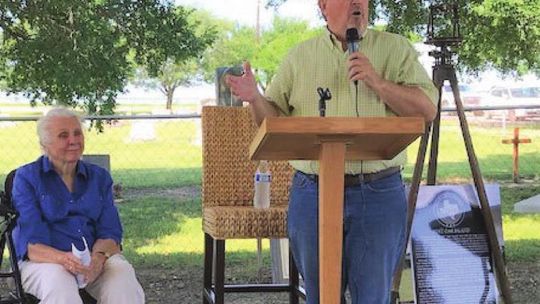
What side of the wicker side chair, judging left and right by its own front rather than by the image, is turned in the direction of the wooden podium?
front

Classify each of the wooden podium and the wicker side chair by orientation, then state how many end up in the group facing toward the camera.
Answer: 2

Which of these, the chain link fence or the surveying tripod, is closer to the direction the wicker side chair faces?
the surveying tripod

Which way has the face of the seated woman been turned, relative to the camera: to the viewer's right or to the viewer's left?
to the viewer's right

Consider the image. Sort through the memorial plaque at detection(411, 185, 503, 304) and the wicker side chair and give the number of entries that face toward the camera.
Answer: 2

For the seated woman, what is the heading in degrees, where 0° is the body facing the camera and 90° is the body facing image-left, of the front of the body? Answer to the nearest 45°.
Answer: approximately 315°

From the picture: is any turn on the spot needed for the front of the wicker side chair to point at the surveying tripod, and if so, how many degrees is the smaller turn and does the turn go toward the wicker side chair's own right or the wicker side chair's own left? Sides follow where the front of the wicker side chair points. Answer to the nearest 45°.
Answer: approximately 90° to the wicker side chair's own left
